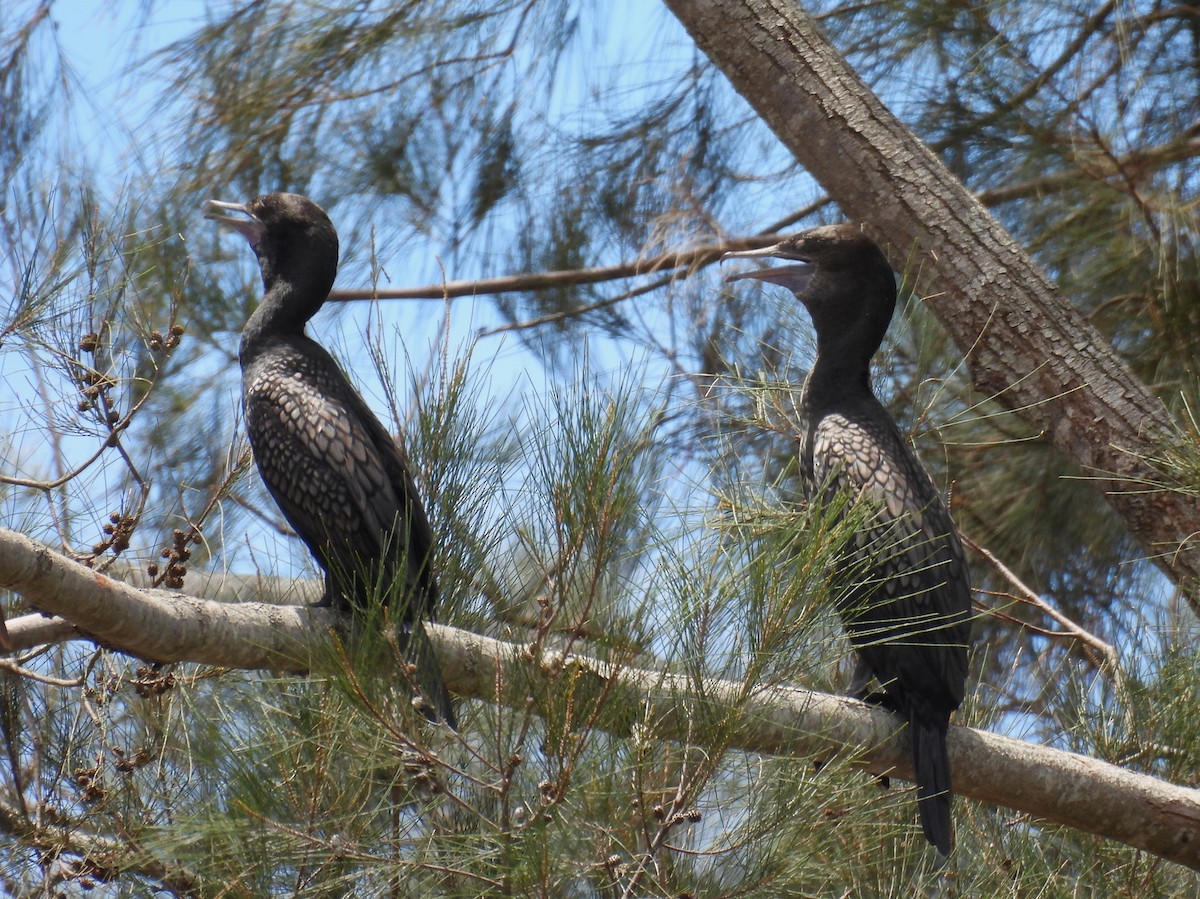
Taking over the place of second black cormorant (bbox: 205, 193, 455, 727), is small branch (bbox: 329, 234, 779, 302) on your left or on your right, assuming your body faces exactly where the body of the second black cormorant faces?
on your right

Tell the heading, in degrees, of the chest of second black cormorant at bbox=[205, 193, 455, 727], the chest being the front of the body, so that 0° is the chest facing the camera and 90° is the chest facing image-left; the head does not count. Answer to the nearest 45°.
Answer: approximately 90°

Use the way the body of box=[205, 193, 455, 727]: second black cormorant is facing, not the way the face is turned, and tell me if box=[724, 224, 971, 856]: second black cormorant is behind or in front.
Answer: behind

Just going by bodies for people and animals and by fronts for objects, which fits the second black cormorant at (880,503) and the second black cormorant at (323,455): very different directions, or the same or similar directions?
same or similar directions
